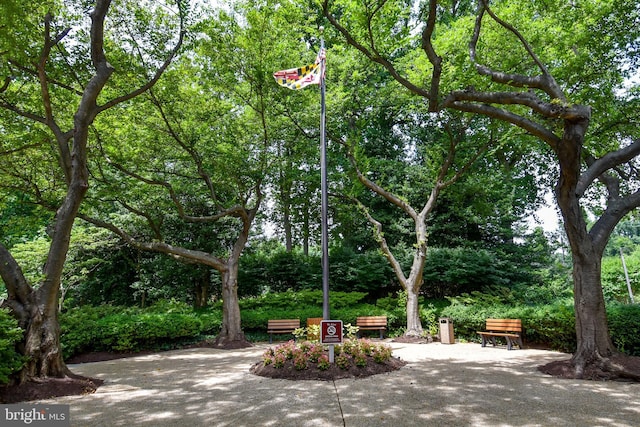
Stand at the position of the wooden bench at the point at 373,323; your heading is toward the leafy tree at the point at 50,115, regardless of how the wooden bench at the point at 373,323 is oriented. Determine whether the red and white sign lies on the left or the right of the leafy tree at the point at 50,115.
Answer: left

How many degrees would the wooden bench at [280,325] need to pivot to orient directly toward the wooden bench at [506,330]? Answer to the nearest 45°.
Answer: approximately 45° to its left

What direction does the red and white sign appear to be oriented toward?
toward the camera

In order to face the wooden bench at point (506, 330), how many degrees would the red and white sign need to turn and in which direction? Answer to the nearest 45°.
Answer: approximately 135° to its left

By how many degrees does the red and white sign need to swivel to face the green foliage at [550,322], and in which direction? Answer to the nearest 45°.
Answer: approximately 135° to its left

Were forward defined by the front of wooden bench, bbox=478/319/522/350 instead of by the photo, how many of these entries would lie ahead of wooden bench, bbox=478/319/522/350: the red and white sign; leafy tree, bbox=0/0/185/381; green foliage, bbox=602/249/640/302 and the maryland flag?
3

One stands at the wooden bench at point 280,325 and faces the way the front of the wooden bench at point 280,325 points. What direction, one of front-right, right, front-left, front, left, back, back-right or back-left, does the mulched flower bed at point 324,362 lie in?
front

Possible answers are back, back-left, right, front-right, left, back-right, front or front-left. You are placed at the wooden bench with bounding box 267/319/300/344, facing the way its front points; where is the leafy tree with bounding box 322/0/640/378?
front-left

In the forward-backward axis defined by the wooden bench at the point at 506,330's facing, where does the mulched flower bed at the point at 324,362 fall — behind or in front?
in front

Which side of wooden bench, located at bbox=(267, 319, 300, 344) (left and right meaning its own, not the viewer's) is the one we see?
front

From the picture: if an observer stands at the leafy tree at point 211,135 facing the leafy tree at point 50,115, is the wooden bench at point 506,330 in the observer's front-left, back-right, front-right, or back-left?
back-left

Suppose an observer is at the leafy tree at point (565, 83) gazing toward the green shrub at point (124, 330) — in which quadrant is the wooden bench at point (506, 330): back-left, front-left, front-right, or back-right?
front-right

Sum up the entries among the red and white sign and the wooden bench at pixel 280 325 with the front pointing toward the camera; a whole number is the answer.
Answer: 2
